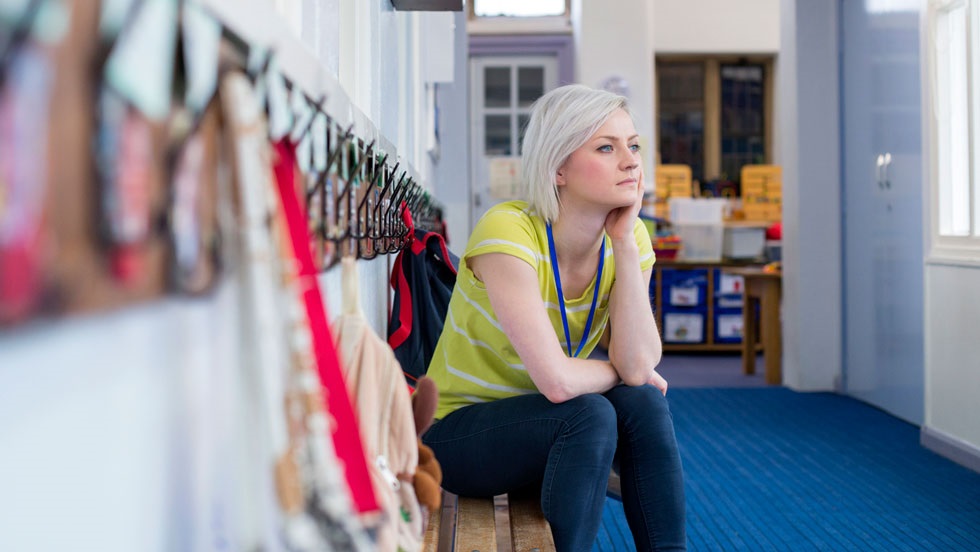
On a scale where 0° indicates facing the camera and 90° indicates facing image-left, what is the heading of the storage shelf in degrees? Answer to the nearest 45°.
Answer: approximately 0°

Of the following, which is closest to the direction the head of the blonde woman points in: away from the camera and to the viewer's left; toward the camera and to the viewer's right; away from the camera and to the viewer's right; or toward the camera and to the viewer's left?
toward the camera and to the viewer's right

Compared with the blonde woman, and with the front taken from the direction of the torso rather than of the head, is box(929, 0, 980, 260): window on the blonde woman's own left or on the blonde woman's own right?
on the blonde woman's own left

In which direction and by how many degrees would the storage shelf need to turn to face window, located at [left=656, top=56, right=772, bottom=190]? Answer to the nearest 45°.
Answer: approximately 180°
